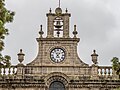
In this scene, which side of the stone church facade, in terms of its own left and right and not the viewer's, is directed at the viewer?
front
